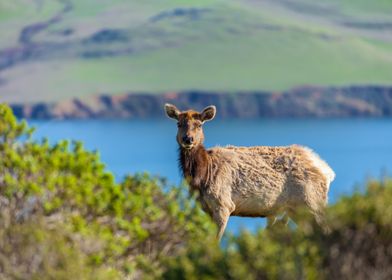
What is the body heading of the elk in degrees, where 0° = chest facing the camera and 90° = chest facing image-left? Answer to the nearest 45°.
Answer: approximately 90°
